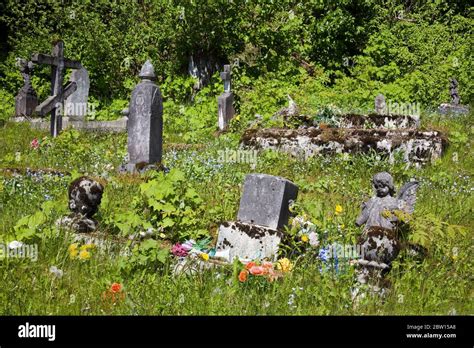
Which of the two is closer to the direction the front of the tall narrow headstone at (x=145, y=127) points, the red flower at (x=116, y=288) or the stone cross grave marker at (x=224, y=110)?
the red flower

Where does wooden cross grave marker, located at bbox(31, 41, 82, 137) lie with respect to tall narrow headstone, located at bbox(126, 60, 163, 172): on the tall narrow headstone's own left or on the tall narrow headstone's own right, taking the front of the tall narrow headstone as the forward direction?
on the tall narrow headstone's own right

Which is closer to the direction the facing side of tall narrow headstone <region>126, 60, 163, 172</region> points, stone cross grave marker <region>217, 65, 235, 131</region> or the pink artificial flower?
the pink artificial flower

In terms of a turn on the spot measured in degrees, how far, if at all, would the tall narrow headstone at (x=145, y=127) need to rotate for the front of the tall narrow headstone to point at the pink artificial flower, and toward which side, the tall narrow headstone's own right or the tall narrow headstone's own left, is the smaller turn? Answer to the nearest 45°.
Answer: approximately 45° to the tall narrow headstone's own left

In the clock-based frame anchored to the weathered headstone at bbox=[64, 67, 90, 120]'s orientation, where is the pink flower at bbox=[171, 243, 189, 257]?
The pink flower is roughly at 12 o'clock from the weathered headstone.

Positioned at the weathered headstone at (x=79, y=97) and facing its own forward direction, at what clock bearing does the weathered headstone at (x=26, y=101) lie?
the weathered headstone at (x=26, y=101) is roughly at 4 o'clock from the weathered headstone at (x=79, y=97).

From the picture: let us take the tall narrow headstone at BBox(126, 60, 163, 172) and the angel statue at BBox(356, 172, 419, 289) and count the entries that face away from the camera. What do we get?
0

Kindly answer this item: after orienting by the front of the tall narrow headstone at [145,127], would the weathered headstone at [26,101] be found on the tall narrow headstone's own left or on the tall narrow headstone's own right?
on the tall narrow headstone's own right

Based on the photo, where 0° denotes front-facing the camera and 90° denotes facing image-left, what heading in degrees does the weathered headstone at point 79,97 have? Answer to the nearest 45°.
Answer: approximately 0°

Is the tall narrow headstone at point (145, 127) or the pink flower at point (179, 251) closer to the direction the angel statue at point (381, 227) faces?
the pink flower

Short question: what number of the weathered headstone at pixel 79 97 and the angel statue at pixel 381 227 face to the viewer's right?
0

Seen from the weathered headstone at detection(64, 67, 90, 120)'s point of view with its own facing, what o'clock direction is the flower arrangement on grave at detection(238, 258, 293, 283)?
The flower arrangement on grave is roughly at 12 o'clock from the weathered headstone.
